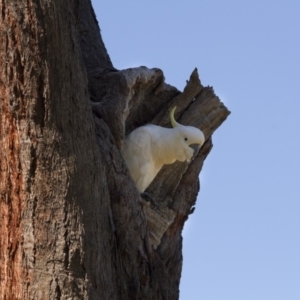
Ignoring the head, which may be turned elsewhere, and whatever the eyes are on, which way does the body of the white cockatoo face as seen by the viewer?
to the viewer's right
